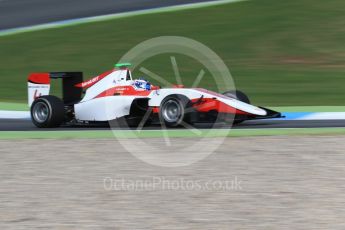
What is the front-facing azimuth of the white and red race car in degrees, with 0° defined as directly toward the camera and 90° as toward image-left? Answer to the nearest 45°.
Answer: approximately 315°
